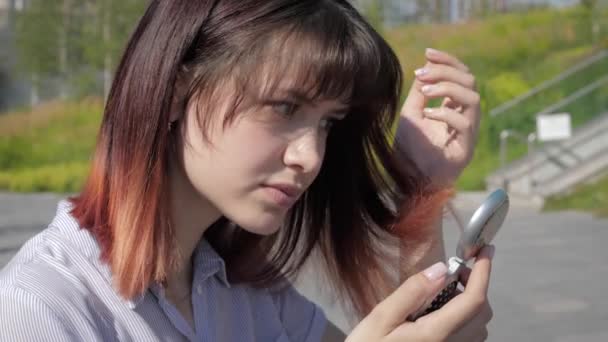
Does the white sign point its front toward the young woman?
yes

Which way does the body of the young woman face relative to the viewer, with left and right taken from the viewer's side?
facing the viewer and to the right of the viewer

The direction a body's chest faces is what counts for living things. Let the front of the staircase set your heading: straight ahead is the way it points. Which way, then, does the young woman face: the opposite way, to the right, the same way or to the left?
to the left

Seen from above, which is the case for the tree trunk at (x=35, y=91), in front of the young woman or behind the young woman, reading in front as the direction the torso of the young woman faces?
behind

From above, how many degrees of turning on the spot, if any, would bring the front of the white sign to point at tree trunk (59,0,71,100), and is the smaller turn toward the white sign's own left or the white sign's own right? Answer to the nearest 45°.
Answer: approximately 135° to the white sign's own right

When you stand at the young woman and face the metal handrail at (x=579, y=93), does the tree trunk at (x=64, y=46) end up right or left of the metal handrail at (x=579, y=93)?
left

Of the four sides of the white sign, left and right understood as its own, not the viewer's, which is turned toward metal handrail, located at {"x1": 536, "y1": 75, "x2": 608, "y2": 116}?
back

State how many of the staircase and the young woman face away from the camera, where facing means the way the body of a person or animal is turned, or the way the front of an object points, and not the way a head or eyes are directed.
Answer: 0
